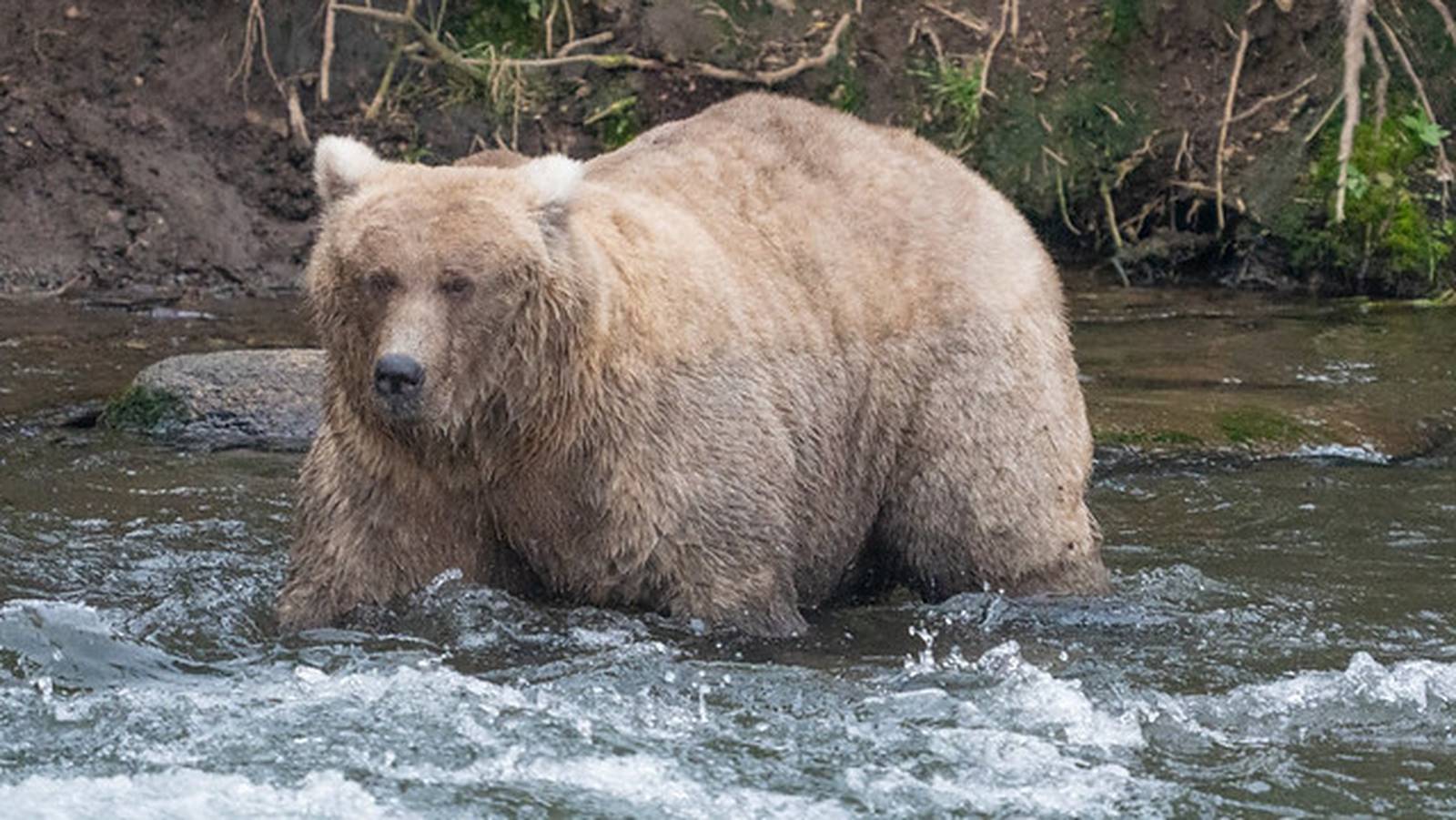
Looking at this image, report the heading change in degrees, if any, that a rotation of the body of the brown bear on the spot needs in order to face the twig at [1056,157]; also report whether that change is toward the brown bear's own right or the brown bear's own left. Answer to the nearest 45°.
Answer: approximately 135° to the brown bear's own right

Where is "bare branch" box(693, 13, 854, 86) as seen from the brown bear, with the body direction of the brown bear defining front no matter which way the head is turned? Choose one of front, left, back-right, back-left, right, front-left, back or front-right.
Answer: back-right

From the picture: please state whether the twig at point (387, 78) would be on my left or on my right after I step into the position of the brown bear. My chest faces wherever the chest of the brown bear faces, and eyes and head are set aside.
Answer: on my right

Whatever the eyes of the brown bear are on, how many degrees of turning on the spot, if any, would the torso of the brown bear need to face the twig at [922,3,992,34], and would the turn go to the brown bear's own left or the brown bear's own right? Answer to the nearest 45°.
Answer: approximately 135° to the brown bear's own right

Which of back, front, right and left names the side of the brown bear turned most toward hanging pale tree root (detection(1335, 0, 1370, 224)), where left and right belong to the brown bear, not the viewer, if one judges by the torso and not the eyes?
back

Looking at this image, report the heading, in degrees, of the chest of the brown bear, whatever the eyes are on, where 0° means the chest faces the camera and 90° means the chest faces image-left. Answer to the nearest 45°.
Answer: approximately 45°

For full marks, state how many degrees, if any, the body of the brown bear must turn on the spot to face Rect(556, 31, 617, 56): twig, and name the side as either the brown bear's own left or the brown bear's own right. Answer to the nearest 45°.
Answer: approximately 135° to the brown bear's own right

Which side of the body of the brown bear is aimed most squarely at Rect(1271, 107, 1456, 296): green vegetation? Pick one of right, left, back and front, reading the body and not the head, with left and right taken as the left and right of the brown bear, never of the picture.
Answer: back

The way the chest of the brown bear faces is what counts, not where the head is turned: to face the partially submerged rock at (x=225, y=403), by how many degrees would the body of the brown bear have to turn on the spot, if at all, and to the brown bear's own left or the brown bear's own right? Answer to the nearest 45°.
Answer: approximately 90° to the brown bear's own right
